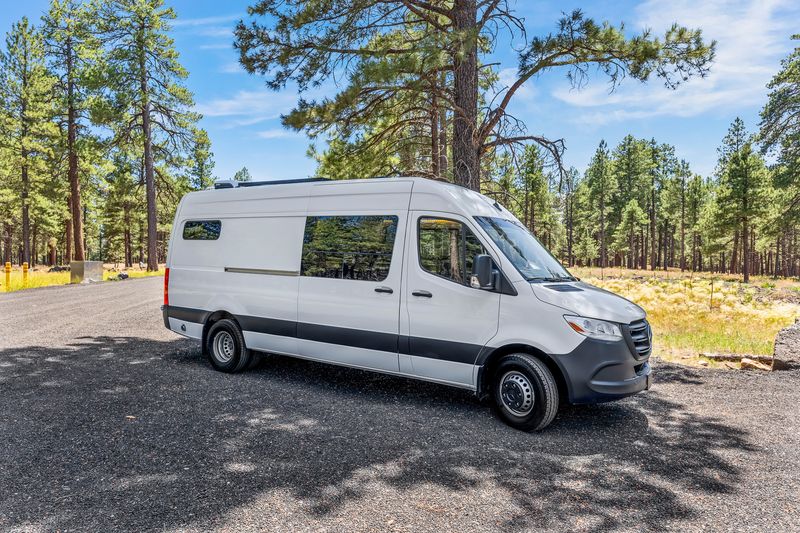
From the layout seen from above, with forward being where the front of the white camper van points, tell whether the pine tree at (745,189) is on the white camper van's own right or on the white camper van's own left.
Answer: on the white camper van's own left

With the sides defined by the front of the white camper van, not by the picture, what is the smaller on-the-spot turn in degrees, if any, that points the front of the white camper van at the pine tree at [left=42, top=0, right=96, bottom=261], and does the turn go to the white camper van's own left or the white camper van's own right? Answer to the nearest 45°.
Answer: approximately 180°

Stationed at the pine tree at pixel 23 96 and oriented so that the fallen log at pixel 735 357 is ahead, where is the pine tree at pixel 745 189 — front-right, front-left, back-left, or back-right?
front-left

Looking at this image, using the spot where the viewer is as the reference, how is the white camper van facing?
facing the viewer and to the right of the viewer

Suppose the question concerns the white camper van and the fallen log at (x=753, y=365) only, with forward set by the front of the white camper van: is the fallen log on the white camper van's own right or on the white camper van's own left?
on the white camper van's own left

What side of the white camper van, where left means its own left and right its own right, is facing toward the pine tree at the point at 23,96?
back

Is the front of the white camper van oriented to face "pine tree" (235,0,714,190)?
no

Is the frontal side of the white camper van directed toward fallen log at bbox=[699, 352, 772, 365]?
no

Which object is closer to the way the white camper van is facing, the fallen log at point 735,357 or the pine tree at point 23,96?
the fallen log

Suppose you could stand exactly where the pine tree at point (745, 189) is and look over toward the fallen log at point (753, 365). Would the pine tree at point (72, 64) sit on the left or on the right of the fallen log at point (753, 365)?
right
